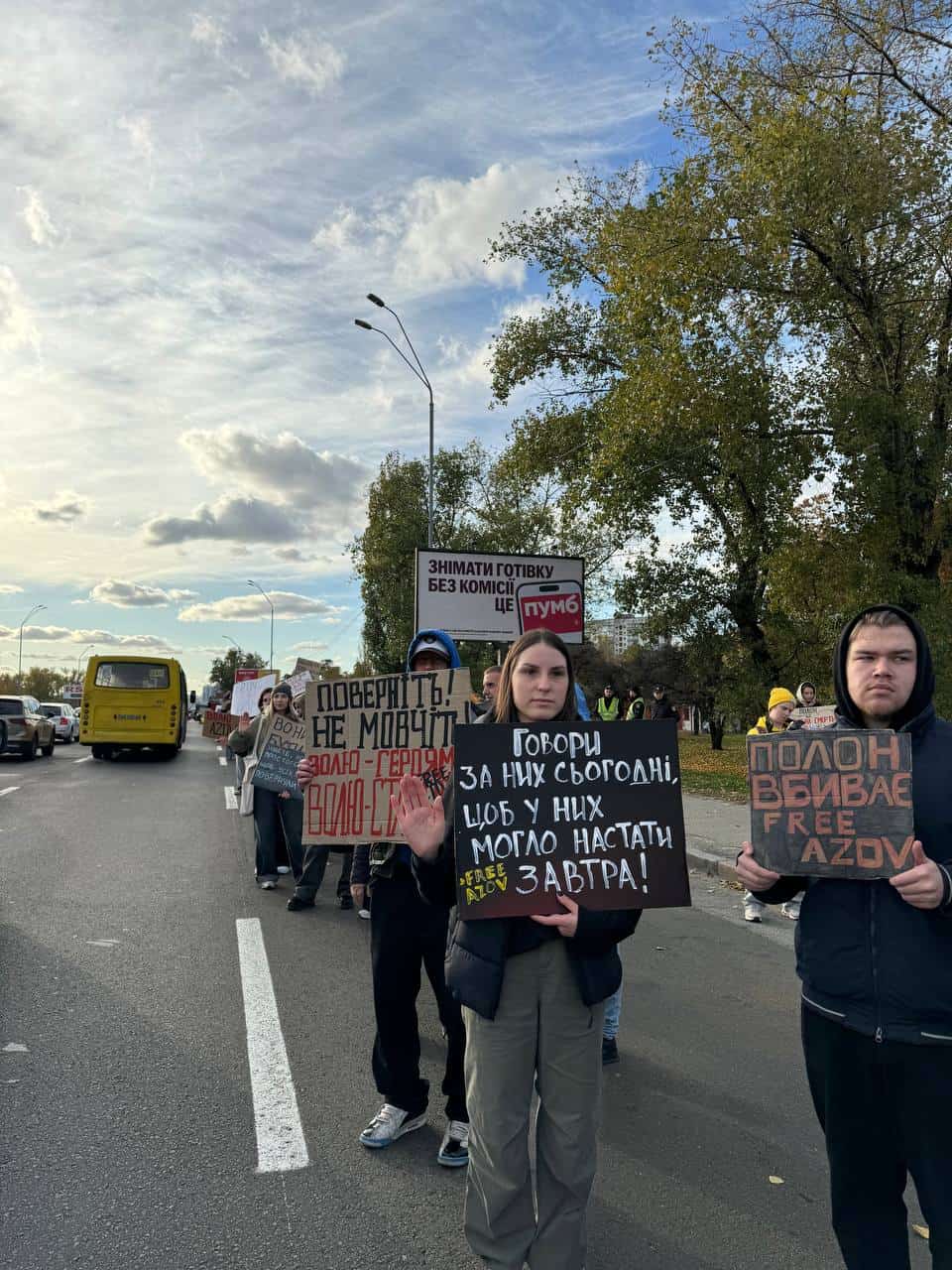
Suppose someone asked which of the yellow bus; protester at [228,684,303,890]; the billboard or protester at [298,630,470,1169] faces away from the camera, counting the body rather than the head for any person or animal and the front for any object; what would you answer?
the yellow bus

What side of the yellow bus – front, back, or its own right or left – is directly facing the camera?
back

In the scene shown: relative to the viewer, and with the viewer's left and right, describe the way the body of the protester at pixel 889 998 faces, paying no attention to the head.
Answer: facing the viewer

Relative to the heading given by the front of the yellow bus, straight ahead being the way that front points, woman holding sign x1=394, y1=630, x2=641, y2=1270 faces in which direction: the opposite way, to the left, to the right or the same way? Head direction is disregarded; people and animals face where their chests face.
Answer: the opposite way

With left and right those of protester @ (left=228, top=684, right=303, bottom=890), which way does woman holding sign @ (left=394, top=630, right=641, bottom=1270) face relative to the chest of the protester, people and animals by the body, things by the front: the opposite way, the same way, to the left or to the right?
the same way

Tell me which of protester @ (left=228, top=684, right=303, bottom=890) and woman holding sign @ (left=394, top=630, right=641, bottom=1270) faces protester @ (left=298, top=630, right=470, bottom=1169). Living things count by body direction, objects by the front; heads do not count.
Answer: protester @ (left=228, top=684, right=303, bottom=890)

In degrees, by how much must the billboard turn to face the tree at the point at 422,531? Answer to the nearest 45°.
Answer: approximately 180°

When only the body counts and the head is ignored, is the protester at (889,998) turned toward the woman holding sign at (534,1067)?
no

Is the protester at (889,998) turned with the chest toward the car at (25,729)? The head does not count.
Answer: no

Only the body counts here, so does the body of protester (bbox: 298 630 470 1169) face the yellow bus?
no

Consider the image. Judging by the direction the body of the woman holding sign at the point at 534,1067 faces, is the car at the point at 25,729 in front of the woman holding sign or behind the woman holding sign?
behind

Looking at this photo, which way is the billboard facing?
toward the camera

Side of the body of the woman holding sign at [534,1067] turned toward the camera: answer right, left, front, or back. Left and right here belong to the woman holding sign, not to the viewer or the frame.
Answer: front

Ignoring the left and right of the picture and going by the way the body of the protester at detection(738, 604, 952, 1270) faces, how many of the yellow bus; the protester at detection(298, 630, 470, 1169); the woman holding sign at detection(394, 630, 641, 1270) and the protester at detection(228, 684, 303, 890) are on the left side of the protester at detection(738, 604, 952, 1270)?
0

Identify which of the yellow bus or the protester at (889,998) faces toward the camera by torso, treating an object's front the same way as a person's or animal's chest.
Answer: the protester

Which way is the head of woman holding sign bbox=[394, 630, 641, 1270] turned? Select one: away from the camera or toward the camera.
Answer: toward the camera

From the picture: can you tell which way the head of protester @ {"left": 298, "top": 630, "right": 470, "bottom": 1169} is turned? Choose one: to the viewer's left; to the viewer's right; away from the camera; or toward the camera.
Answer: toward the camera

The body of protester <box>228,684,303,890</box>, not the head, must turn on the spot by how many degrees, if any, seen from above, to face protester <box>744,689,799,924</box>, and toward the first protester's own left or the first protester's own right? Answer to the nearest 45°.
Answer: approximately 45° to the first protester's own left
